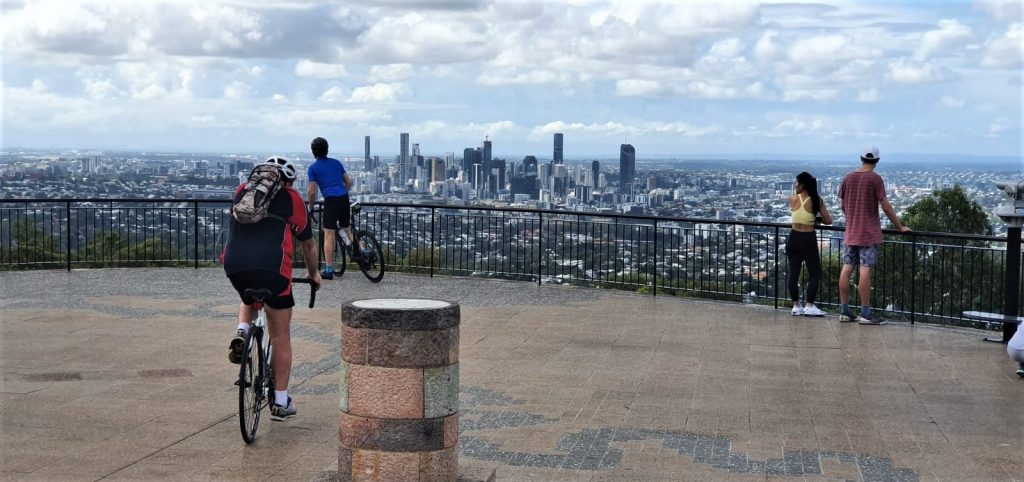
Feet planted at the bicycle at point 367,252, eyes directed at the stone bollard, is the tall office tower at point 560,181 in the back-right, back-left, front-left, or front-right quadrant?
back-left

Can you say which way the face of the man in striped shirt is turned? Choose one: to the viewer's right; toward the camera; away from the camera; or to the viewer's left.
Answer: away from the camera

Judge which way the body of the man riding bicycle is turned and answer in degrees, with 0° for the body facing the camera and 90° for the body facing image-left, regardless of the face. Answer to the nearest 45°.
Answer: approximately 225°

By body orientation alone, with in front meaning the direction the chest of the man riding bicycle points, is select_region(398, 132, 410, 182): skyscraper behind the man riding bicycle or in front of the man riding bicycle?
in front

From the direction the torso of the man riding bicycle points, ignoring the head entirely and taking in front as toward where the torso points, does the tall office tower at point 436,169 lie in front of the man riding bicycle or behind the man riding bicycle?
in front

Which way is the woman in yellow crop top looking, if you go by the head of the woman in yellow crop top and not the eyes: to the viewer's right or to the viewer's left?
to the viewer's left

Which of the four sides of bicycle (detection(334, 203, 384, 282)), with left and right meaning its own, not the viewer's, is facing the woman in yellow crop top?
front

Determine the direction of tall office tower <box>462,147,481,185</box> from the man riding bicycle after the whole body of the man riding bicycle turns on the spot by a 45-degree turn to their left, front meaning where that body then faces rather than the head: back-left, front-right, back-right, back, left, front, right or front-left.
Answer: front

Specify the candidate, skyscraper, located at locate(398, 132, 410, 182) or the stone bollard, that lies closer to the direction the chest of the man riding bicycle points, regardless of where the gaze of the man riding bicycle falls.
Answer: the skyscraper

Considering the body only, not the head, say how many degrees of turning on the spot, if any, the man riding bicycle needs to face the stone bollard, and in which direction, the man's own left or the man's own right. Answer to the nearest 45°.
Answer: approximately 135° to the man's own right

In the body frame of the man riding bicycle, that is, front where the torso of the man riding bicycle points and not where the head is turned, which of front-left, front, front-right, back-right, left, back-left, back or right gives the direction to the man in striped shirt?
front

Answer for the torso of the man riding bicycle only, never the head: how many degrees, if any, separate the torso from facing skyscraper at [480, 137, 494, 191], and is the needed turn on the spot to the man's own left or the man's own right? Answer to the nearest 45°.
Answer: approximately 45° to the man's own left

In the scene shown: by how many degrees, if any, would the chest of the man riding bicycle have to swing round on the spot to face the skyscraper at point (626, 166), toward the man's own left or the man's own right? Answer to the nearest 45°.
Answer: approximately 45° to the man's own left

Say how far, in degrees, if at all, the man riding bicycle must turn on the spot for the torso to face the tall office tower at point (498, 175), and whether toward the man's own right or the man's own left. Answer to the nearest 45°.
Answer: approximately 45° to the man's own left

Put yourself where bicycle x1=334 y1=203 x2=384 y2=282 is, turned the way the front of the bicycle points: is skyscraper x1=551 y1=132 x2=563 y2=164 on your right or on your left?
on your left
